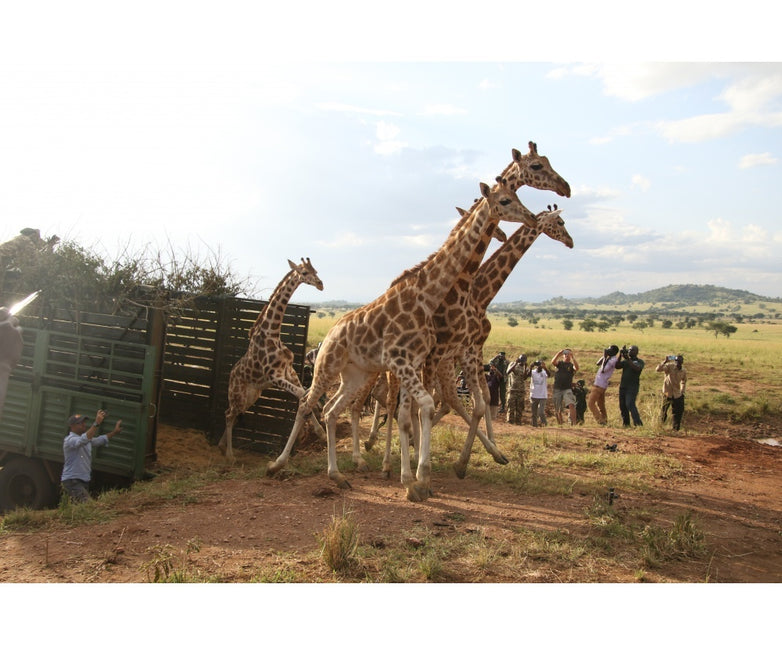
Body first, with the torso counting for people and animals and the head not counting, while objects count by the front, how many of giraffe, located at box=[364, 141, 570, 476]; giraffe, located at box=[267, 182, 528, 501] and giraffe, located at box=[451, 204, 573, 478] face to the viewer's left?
0

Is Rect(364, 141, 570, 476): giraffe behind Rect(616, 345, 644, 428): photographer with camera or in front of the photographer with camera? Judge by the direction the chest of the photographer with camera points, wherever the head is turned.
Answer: in front

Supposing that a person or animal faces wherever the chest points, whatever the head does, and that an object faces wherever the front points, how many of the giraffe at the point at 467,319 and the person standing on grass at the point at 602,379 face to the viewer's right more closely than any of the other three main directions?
1

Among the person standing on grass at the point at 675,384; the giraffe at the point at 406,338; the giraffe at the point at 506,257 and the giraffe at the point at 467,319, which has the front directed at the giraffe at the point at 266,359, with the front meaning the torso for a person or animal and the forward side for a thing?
the person standing on grass

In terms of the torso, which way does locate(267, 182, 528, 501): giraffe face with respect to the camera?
to the viewer's right

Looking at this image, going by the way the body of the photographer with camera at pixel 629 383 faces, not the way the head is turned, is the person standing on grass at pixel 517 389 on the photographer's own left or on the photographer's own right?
on the photographer's own right

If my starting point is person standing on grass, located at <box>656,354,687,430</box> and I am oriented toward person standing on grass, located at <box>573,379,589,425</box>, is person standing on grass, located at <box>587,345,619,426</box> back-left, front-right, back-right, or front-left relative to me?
front-left

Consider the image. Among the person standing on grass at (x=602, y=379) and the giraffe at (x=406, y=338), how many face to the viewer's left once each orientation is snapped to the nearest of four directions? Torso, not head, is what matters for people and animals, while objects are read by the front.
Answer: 1

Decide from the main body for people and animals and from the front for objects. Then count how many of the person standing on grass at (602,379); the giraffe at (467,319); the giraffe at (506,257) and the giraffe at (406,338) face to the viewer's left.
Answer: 1

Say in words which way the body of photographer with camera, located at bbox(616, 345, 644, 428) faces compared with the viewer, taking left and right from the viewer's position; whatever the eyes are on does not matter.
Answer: facing the viewer and to the left of the viewer

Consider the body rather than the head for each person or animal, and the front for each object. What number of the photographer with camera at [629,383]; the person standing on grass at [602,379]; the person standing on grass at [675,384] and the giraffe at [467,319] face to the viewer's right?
1

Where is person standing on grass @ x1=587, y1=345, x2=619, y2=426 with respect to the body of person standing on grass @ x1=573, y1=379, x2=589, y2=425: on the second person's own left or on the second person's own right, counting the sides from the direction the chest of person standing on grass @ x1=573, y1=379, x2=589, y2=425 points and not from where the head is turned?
on the second person's own left
